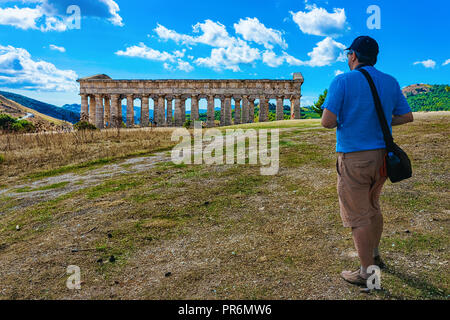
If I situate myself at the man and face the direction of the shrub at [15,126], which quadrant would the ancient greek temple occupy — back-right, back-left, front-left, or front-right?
front-right

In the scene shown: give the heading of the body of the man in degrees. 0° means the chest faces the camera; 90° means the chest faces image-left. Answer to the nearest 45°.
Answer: approximately 135°

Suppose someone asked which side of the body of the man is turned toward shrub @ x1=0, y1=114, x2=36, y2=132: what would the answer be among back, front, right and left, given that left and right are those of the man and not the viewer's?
front

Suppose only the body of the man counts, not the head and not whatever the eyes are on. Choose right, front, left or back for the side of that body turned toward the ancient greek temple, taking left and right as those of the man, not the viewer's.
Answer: front

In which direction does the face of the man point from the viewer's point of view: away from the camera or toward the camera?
away from the camera

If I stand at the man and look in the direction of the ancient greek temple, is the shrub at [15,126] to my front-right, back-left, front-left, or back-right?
front-left
